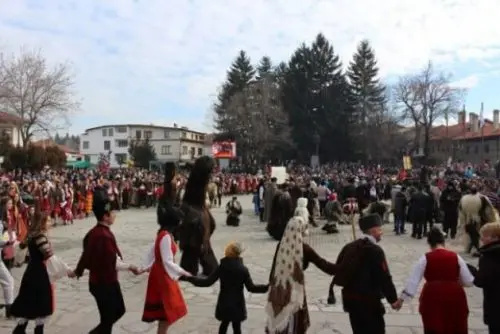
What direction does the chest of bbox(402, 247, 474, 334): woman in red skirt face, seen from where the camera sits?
away from the camera

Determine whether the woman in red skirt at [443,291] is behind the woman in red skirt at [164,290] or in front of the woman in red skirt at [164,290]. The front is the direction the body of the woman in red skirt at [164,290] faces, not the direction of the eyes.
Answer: in front

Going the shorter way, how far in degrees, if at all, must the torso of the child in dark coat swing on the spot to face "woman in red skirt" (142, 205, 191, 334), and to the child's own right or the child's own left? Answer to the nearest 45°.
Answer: approximately 90° to the child's own left

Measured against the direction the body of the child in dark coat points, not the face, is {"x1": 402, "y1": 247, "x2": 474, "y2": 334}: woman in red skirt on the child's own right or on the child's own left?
on the child's own right

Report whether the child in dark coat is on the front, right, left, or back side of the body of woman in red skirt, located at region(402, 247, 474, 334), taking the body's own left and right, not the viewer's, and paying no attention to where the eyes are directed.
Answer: left

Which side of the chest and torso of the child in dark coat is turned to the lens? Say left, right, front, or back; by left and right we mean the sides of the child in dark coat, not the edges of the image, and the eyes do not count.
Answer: back

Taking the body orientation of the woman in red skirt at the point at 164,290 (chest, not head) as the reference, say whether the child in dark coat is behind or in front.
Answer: in front
